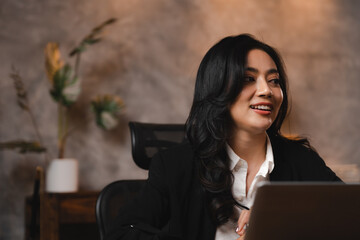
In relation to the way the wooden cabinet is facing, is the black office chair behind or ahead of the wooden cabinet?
ahead

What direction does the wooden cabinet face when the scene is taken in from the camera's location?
facing the viewer

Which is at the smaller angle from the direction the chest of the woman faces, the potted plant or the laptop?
the laptop

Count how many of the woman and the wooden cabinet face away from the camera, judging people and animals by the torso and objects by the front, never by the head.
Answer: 0

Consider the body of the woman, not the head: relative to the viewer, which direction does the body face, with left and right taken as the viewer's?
facing the viewer and to the right of the viewer

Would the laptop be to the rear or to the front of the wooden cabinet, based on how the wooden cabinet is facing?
to the front

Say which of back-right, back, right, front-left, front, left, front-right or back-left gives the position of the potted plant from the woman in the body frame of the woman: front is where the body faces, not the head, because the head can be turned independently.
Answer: back

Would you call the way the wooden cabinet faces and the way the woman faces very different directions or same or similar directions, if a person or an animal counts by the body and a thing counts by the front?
same or similar directions

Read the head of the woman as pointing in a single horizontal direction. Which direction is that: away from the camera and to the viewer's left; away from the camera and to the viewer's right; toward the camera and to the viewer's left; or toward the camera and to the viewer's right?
toward the camera and to the viewer's right
